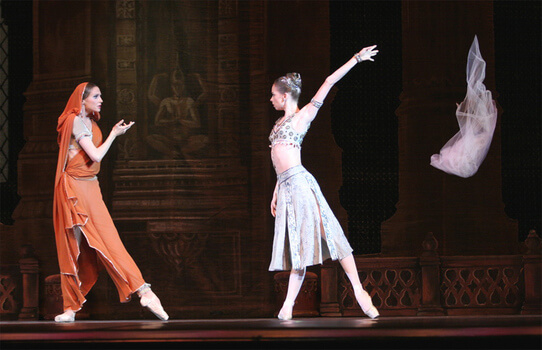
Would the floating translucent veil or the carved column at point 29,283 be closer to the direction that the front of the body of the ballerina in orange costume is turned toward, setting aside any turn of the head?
the floating translucent veil

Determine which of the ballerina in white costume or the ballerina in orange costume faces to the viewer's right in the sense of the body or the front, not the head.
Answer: the ballerina in orange costume

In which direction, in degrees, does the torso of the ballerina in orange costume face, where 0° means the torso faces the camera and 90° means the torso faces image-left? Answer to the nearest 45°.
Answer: approximately 270°

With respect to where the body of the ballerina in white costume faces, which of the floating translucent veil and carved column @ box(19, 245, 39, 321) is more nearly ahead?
the carved column

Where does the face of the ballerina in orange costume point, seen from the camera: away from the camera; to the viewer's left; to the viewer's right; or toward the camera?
to the viewer's right

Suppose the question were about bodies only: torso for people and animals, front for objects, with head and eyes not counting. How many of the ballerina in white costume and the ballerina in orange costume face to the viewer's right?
1

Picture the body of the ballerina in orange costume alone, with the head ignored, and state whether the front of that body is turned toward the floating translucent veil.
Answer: yes

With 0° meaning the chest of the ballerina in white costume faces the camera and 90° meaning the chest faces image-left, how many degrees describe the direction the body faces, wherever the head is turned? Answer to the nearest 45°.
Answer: approximately 45°

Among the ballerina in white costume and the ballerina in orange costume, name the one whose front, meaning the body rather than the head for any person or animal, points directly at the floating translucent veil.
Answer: the ballerina in orange costume

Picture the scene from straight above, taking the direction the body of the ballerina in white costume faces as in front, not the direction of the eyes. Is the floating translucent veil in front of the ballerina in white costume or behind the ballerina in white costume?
behind

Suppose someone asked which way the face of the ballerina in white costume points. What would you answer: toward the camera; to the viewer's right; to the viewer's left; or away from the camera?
to the viewer's left
